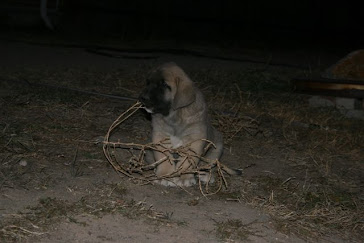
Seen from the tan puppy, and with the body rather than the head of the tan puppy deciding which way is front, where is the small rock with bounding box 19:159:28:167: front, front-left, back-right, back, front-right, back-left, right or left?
front-right

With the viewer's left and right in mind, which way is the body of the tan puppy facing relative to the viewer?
facing the viewer and to the left of the viewer
